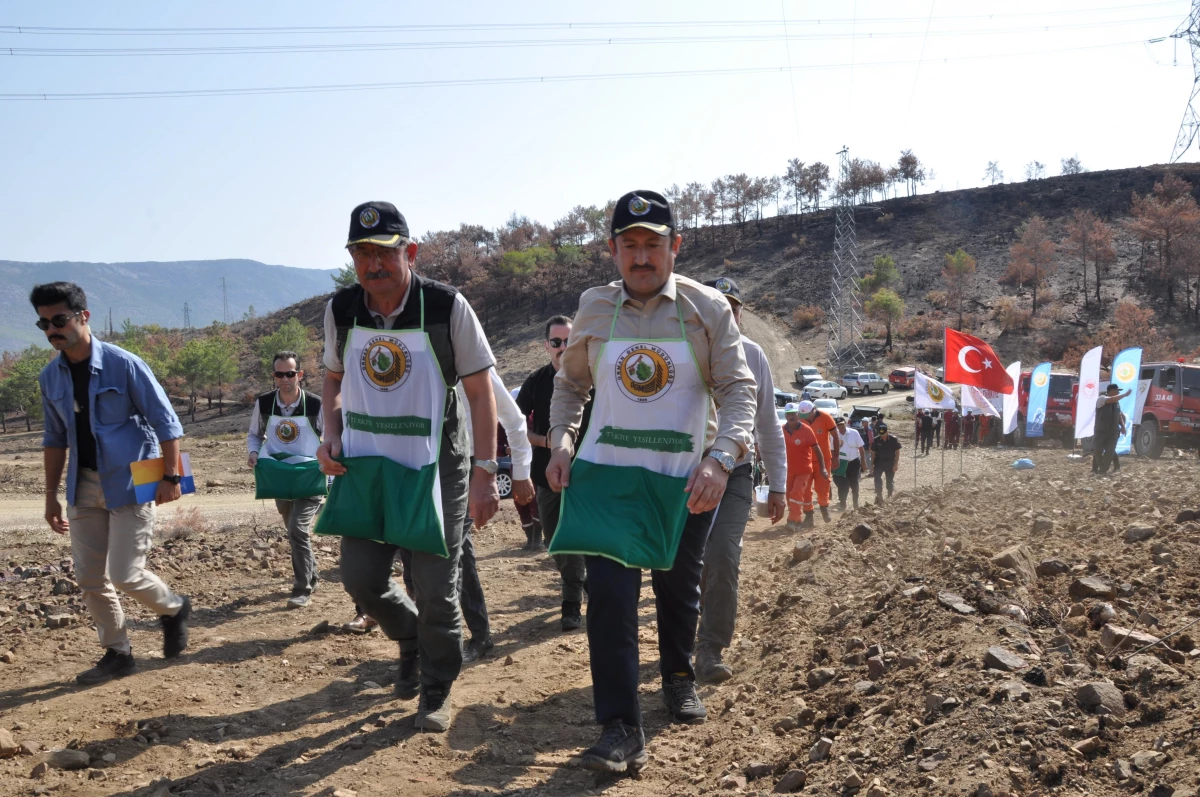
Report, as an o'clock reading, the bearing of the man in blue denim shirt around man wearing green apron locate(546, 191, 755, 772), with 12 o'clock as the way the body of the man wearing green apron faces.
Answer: The man in blue denim shirt is roughly at 4 o'clock from the man wearing green apron.

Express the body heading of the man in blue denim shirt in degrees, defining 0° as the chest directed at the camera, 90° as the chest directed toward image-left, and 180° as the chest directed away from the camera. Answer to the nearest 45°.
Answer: approximately 45°

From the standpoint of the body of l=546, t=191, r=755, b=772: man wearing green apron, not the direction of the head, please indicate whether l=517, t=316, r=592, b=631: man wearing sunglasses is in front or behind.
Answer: behind

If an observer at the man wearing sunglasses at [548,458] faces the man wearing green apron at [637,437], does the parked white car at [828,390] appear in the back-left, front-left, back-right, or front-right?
back-left

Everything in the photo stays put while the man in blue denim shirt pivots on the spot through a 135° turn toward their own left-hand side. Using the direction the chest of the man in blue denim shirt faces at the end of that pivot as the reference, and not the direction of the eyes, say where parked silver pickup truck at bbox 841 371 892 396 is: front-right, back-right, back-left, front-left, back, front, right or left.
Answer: front-left

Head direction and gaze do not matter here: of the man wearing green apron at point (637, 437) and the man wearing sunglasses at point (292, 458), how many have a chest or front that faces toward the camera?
2

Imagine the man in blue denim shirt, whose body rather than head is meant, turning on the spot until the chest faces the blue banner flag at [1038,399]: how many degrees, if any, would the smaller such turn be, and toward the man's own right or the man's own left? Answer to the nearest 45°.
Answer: approximately 180°

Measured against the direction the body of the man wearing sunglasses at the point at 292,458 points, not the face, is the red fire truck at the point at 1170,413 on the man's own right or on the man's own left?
on the man's own left

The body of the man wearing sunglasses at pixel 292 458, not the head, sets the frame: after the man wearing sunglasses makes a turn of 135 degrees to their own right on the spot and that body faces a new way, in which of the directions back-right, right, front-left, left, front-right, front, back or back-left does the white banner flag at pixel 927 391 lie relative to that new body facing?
right

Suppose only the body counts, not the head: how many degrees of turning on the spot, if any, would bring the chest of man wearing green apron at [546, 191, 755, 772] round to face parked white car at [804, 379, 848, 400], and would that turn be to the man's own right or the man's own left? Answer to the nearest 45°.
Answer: approximately 180°

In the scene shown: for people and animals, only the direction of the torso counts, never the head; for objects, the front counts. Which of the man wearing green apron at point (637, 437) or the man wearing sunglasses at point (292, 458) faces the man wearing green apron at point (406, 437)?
the man wearing sunglasses

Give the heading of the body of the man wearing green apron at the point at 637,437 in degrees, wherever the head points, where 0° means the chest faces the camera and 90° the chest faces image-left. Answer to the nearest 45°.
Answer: approximately 0°
